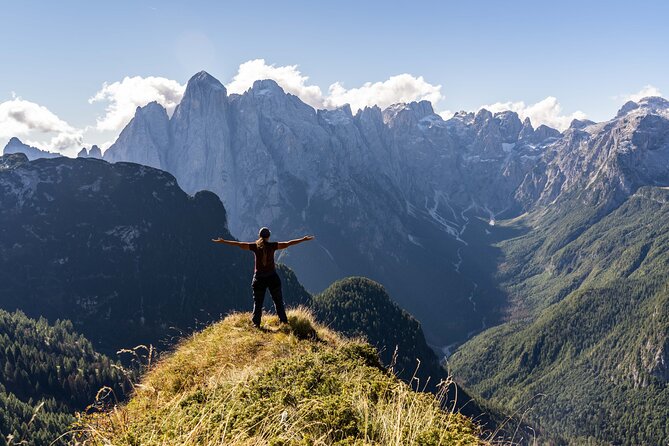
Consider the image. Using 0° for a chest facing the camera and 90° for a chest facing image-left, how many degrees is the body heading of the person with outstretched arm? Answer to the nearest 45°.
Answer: approximately 180°
